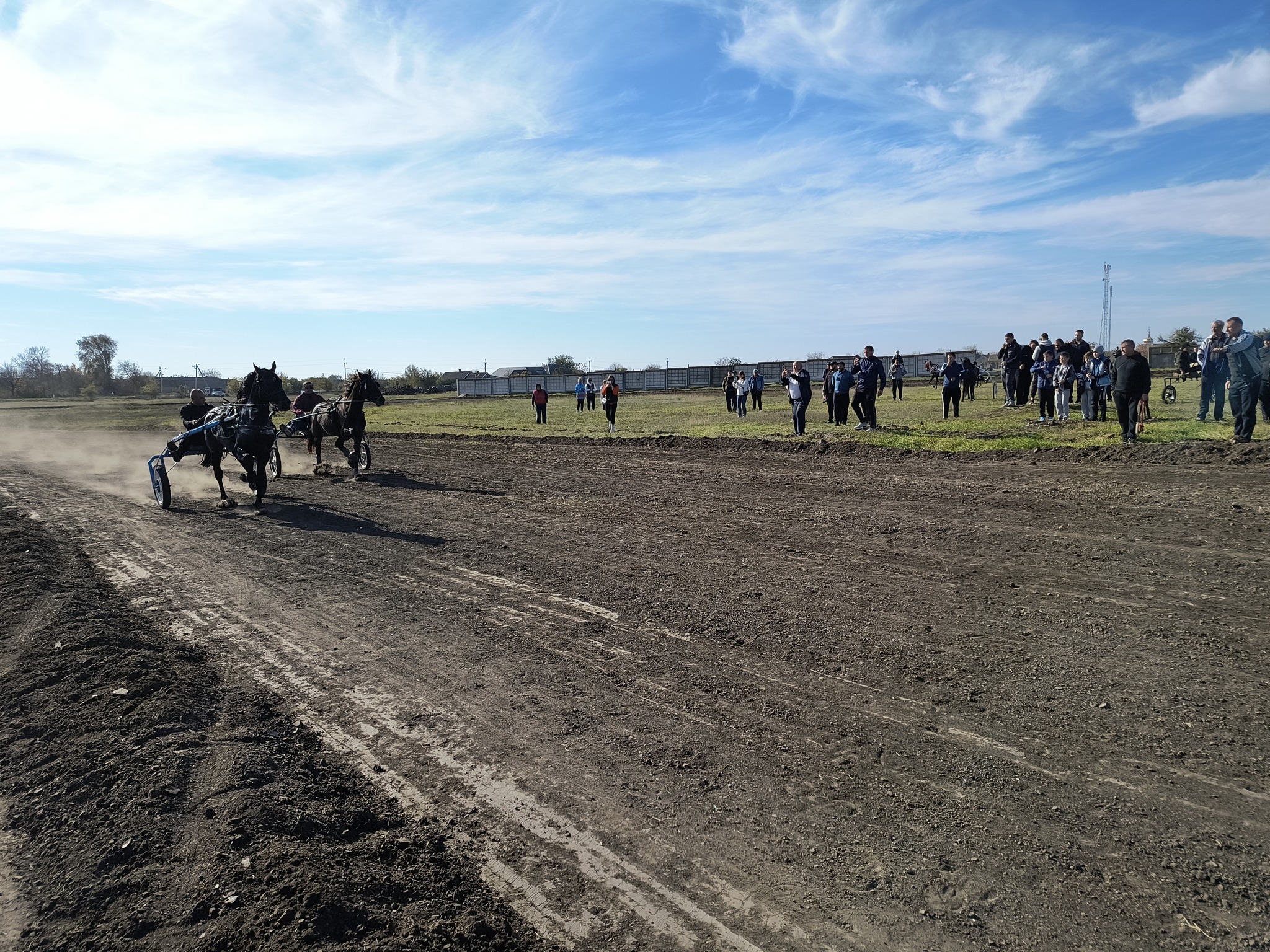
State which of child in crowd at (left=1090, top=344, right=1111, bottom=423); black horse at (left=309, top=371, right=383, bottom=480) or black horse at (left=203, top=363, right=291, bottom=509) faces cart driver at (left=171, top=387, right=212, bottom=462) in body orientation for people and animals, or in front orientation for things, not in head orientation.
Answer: the child in crowd

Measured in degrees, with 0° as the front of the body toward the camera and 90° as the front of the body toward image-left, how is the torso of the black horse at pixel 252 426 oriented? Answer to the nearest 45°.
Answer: approximately 315°

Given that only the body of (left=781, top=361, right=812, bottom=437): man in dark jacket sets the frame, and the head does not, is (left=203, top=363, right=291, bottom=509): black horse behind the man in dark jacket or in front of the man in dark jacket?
in front

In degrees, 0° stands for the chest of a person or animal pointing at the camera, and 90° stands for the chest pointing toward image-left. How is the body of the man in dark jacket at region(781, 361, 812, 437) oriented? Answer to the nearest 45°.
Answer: approximately 45°

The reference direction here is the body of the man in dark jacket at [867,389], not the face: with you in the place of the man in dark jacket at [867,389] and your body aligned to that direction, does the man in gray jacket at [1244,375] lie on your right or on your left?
on your left

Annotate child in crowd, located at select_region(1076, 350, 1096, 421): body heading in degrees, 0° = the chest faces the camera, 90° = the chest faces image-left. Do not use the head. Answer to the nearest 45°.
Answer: approximately 45°

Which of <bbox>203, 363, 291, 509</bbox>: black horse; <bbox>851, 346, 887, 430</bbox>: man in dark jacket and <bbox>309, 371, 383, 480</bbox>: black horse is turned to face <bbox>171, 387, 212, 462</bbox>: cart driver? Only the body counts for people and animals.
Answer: the man in dark jacket

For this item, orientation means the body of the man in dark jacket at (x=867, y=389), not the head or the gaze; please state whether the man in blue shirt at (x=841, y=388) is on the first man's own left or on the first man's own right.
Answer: on the first man's own right

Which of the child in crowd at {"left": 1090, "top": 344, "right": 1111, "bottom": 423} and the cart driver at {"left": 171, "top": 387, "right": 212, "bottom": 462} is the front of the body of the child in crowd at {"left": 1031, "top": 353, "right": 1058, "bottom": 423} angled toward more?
the cart driver

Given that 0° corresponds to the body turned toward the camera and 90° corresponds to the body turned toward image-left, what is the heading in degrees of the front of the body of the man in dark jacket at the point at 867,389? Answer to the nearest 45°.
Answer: approximately 45°

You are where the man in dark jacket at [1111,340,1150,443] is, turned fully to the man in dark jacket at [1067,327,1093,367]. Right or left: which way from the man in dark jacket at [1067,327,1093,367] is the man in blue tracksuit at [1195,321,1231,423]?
right
